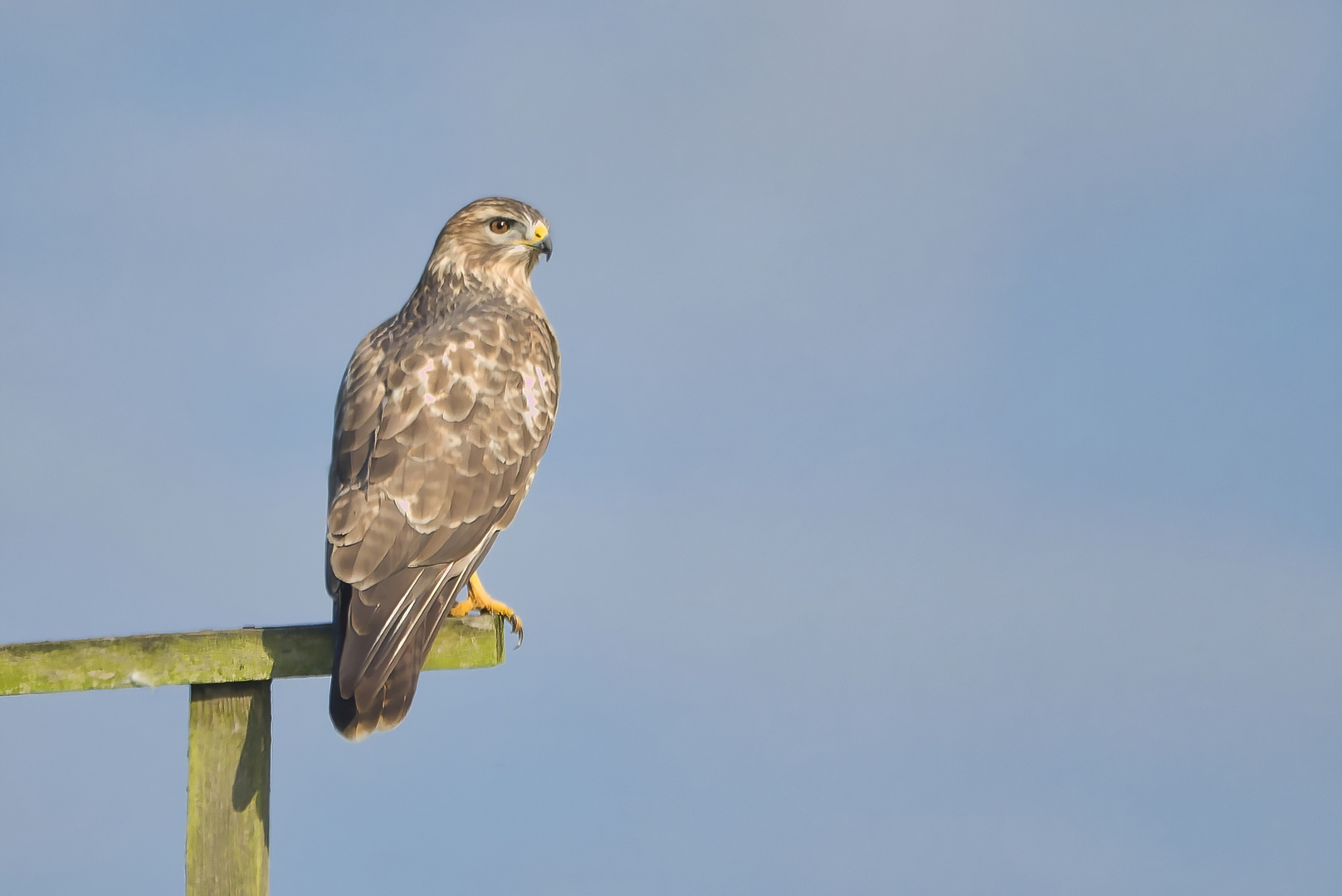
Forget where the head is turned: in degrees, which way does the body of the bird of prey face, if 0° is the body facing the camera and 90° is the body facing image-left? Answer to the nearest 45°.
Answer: approximately 225°
